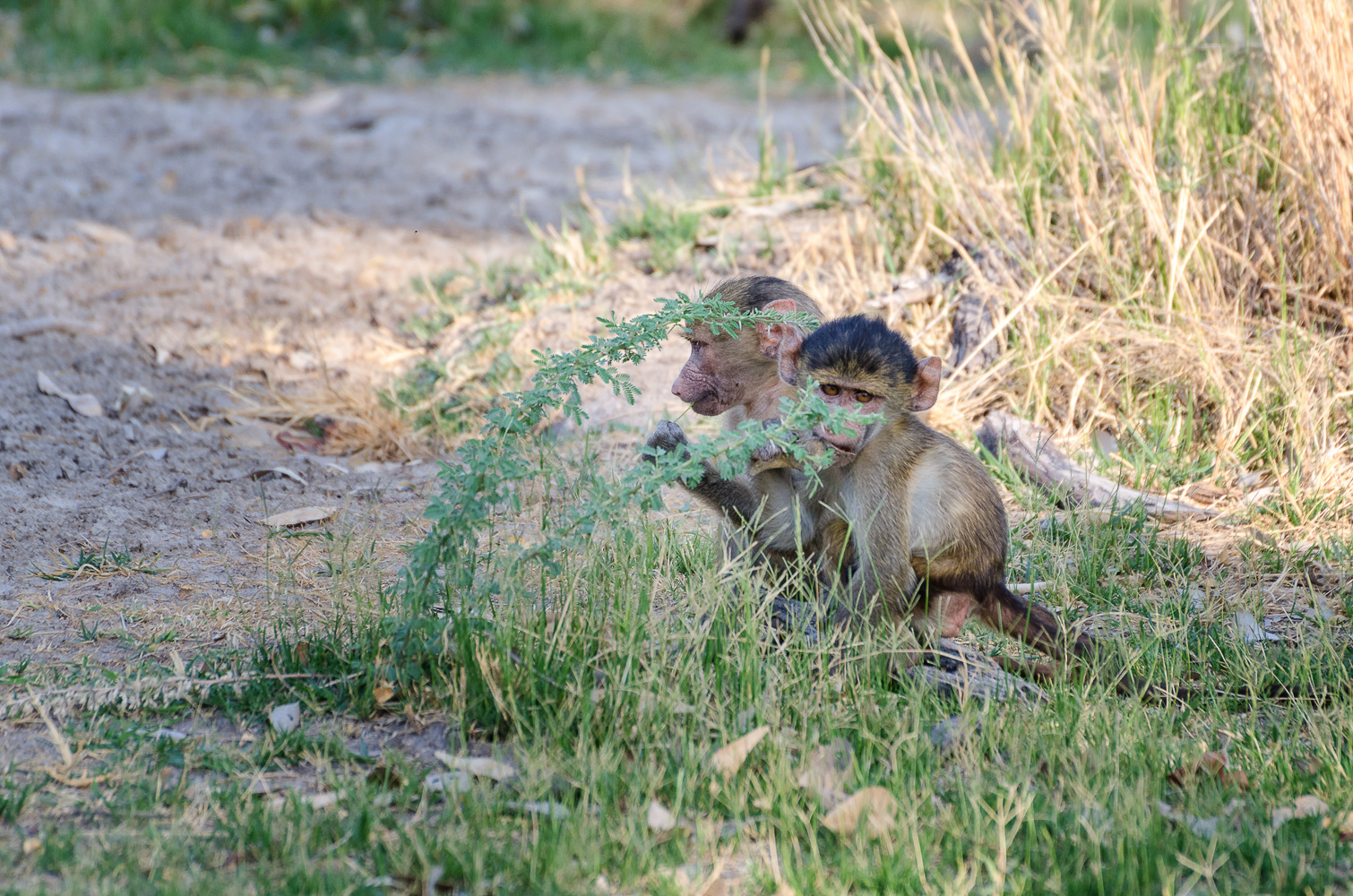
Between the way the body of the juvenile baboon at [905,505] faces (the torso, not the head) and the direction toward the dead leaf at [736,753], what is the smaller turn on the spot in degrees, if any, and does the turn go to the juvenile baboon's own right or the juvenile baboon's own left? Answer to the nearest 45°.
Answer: approximately 45° to the juvenile baboon's own left

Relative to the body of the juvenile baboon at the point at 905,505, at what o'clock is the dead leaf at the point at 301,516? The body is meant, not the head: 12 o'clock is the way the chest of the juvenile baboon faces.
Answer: The dead leaf is roughly at 2 o'clock from the juvenile baboon.

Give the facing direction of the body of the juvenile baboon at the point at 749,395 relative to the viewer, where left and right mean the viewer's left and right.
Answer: facing to the left of the viewer

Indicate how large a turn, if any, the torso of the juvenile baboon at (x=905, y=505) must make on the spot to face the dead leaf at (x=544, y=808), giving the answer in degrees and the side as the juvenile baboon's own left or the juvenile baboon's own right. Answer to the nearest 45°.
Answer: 0° — it already faces it

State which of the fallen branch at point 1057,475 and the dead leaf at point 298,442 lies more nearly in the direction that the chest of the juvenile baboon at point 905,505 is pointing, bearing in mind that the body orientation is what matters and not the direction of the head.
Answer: the dead leaf

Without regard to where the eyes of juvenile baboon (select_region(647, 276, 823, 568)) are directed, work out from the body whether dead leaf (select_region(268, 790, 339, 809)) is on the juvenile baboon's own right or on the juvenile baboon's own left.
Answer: on the juvenile baboon's own left

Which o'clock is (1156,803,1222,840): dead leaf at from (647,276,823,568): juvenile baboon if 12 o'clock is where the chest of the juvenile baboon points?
The dead leaf is roughly at 8 o'clock from the juvenile baboon.

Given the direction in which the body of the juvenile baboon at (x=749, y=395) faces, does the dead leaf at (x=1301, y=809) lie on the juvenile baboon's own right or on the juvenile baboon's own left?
on the juvenile baboon's own left
